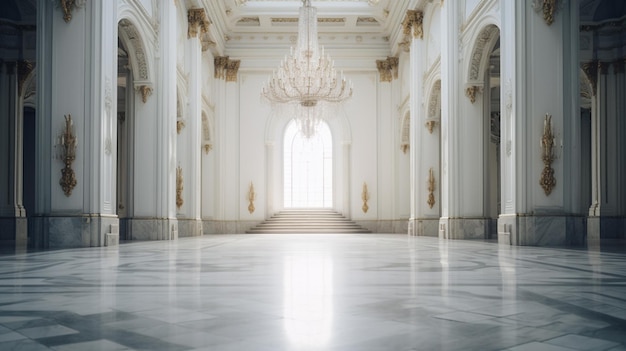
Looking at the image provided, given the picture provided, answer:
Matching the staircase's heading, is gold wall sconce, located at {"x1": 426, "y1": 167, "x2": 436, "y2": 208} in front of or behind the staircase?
in front

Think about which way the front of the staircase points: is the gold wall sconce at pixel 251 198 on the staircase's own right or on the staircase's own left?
on the staircase's own right

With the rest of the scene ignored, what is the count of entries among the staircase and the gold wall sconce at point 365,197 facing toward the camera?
2

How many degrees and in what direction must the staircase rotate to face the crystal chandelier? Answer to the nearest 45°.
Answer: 0° — it already faces it

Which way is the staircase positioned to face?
toward the camera

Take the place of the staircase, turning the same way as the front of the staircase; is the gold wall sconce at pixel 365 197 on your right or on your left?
on your left

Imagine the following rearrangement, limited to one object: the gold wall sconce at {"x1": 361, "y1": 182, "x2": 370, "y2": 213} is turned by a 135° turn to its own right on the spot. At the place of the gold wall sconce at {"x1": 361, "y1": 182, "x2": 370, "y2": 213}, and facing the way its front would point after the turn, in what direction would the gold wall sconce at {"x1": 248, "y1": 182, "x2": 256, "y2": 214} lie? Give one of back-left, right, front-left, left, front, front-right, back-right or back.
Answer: front-left

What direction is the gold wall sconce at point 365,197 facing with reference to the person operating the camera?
facing the viewer
